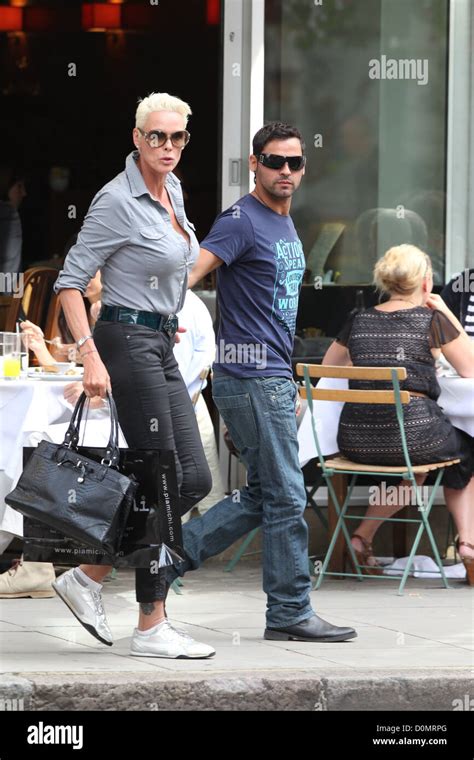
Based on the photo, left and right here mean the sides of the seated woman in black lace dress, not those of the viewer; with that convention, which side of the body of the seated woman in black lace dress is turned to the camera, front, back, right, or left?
back

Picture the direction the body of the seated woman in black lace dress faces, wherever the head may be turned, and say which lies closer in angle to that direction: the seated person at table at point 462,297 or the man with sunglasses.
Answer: the seated person at table

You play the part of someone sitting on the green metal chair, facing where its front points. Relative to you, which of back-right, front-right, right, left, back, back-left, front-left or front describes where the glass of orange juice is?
back-left

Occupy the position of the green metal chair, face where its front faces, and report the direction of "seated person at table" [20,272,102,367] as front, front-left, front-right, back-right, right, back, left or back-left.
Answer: back-left

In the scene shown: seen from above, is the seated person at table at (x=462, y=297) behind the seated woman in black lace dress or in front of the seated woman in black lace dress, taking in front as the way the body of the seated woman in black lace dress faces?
in front

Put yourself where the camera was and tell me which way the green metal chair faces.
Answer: facing away from the viewer and to the right of the viewer

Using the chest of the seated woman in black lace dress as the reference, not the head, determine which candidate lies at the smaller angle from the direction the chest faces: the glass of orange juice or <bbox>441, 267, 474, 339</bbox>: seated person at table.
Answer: the seated person at table

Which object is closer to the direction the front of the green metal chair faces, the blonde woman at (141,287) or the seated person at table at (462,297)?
the seated person at table
